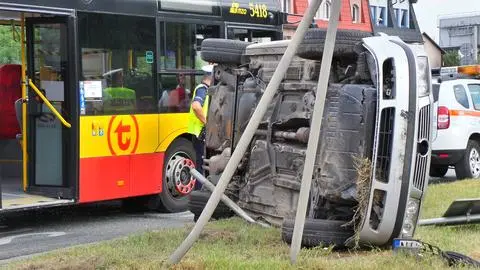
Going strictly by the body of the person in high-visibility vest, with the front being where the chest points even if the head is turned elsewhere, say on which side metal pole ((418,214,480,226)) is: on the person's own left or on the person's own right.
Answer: on the person's own right

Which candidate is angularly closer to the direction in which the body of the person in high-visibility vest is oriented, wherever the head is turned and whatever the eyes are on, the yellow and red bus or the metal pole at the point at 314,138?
the metal pole

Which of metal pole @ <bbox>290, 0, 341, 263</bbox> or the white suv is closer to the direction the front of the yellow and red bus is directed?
the white suv

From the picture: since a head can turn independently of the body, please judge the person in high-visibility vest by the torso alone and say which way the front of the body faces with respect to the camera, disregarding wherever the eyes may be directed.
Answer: to the viewer's right

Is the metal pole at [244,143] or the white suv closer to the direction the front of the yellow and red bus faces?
the white suv

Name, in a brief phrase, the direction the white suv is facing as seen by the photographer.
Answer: facing away from the viewer and to the right of the viewer

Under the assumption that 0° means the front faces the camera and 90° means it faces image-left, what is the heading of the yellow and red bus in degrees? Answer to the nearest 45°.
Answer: approximately 225°

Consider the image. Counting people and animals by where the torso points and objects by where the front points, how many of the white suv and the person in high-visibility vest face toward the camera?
0

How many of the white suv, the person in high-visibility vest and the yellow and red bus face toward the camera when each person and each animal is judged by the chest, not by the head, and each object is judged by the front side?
0

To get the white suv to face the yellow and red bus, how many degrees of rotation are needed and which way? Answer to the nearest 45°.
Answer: approximately 180°

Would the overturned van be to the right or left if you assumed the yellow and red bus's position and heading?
on its right

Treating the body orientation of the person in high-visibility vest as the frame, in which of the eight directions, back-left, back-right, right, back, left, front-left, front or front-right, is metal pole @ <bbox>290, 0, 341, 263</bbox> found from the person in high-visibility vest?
right
